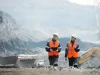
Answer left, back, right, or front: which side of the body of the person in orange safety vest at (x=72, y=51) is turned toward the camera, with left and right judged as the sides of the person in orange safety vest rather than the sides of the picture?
front

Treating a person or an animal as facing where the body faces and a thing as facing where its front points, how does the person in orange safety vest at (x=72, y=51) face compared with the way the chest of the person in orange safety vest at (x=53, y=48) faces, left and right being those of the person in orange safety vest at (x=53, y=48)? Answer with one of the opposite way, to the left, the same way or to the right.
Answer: the same way

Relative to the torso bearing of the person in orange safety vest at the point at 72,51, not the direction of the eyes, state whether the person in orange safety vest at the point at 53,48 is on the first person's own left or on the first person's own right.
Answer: on the first person's own right

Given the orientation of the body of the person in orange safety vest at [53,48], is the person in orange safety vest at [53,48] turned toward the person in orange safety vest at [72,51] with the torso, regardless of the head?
no

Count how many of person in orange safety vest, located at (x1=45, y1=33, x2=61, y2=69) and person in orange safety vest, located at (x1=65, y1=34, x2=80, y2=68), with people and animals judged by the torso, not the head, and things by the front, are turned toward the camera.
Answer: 2

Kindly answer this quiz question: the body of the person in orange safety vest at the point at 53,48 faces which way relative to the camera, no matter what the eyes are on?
toward the camera
